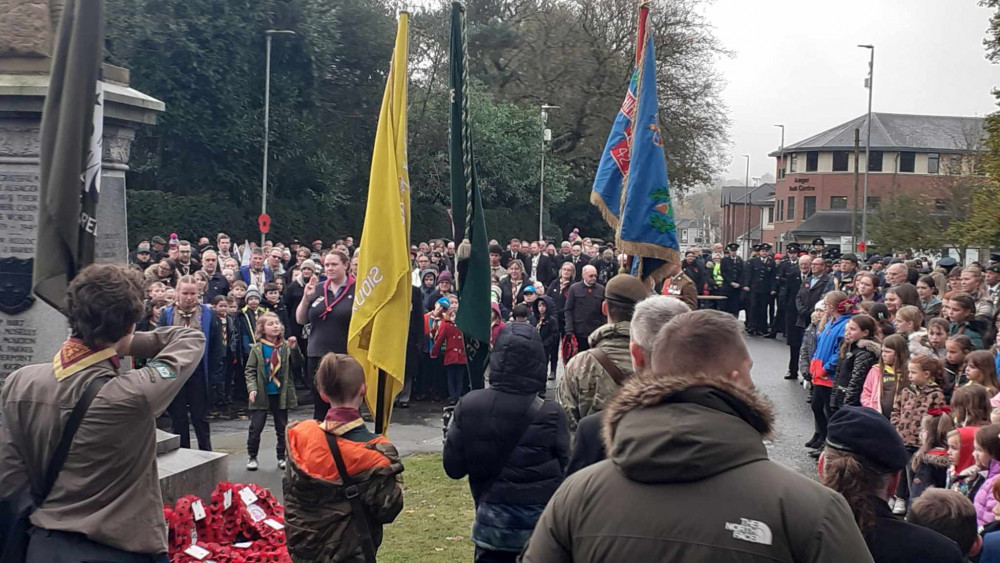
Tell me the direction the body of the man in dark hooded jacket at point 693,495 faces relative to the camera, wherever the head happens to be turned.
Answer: away from the camera

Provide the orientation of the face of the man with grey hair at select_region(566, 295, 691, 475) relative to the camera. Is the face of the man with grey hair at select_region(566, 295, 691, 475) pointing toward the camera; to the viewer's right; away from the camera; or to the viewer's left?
away from the camera

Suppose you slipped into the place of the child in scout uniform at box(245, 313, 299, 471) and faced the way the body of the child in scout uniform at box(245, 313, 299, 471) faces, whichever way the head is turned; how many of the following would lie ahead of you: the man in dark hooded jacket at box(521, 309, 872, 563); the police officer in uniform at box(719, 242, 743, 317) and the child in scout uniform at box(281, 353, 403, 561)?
2

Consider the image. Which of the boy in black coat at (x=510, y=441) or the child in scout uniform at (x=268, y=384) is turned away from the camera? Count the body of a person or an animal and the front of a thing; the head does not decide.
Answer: the boy in black coat

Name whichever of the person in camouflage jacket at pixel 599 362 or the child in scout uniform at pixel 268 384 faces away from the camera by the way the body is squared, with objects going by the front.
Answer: the person in camouflage jacket

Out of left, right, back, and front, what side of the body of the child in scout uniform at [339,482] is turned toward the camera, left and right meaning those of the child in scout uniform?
back

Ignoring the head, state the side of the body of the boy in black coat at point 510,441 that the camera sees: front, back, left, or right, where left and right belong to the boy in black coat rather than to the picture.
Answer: back

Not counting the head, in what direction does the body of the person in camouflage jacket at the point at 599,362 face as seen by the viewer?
away from the camera

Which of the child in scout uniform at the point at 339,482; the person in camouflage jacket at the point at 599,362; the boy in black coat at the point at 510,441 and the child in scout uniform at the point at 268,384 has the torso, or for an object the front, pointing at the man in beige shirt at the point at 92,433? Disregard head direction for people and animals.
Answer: the child in scout uniform at the point at 268,384

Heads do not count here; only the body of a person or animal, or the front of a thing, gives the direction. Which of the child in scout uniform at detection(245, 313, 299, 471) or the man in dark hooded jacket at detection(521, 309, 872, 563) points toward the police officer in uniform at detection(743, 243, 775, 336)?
the man in dark hooded jacket

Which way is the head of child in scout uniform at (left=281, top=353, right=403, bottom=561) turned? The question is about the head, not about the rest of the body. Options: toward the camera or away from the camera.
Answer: away from the camera
